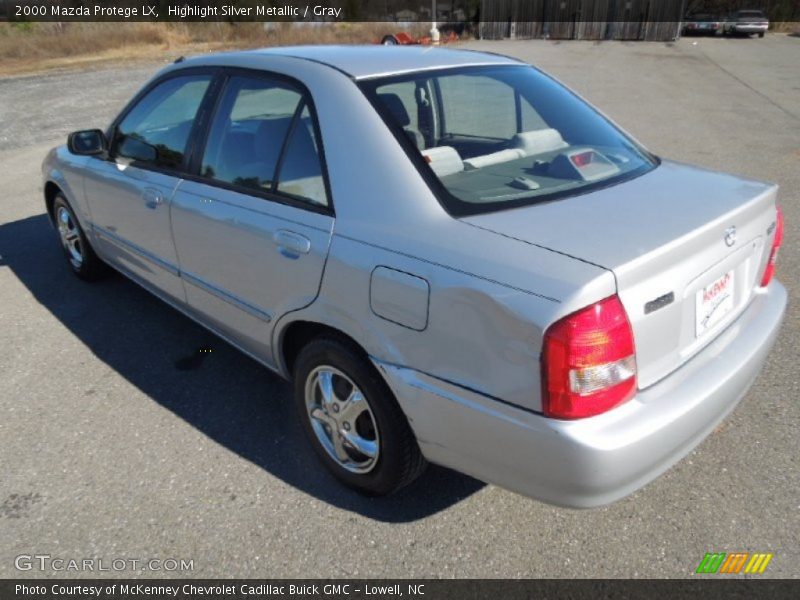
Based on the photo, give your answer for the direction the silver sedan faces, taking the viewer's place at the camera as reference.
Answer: facing away from the viewer and to the left of the viewer

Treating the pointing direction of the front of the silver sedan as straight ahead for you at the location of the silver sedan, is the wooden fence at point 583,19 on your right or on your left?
on your right
